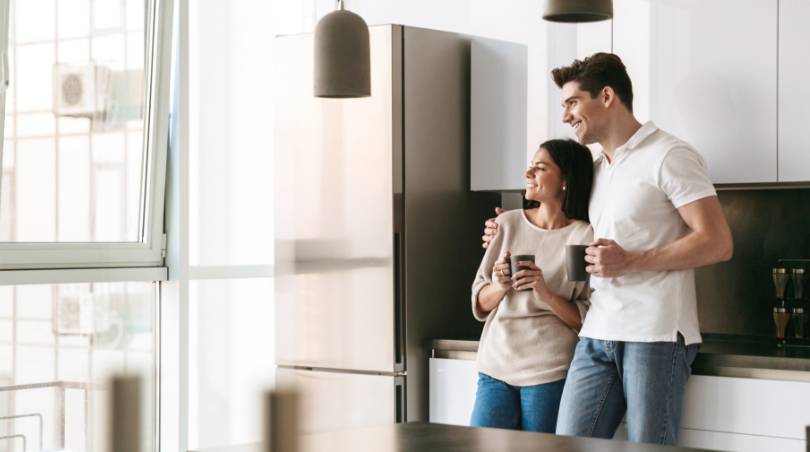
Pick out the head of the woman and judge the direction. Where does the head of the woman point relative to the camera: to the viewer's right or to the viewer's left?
to the viewer's left

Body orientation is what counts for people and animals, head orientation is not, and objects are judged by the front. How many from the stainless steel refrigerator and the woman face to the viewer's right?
0

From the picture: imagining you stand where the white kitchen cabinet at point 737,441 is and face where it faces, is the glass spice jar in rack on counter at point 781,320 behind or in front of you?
behind

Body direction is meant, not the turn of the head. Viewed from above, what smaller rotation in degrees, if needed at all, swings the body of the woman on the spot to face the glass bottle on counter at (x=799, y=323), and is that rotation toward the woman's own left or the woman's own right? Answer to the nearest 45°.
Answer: approximately 135° to the woman's own left

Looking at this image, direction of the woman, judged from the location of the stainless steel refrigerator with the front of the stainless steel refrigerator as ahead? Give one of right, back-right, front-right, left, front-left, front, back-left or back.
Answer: left

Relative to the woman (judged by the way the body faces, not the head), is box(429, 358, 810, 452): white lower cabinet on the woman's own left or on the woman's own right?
on the woman's own left

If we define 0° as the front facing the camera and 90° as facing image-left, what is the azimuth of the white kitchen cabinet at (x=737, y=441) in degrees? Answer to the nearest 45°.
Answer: approximately 45°

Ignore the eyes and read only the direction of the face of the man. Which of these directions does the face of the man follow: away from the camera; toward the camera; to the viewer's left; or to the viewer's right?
to the viewer's left
